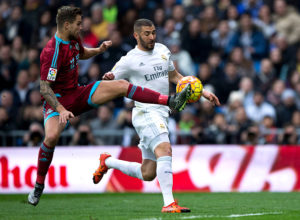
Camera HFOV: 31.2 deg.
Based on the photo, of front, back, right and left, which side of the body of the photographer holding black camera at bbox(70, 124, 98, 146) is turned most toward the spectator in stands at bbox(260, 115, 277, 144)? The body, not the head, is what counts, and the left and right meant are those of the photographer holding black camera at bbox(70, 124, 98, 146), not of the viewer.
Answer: left

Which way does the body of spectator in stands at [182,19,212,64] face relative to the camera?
toward the camera

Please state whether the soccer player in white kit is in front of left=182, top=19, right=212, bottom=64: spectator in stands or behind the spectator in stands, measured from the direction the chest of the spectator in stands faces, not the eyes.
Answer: in front

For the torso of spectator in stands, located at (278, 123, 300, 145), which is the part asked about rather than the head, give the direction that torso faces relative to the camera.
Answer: toward the camera

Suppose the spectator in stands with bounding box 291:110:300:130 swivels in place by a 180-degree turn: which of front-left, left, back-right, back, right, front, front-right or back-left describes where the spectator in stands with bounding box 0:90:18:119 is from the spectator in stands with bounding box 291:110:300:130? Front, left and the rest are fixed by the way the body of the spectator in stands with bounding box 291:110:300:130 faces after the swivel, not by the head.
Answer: left

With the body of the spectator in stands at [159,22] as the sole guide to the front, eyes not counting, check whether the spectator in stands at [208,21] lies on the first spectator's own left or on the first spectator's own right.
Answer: on the first spectator's own left

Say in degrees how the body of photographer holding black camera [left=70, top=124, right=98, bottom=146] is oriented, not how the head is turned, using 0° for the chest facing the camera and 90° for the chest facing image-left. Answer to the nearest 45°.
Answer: approximately 0°

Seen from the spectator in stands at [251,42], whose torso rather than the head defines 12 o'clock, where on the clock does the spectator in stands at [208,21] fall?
the spectator in stands at [208,21] is roughly at 3 o'clock from the spectator in stands at [251,42].

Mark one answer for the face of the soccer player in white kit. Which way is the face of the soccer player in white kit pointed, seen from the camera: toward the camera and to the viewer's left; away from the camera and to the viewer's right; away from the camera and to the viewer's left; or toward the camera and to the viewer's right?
toward the camera and to the viewer's right

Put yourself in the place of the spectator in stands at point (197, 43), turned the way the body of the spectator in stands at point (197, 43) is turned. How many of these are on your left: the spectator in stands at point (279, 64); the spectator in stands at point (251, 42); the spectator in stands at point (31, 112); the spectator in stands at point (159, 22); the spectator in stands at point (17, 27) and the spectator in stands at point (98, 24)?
2

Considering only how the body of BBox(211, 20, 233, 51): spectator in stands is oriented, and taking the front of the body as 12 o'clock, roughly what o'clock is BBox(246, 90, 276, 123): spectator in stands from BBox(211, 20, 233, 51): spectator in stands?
BBox(246, 90, 276, 123): spectator in stands is roughly at 11 o'clock from BBox(211, 20, 233, 51): spectator in stands.

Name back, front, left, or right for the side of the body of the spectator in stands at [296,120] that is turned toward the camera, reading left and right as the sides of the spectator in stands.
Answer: front

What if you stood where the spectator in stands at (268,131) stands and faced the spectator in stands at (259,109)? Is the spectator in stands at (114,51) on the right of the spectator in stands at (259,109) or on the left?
left

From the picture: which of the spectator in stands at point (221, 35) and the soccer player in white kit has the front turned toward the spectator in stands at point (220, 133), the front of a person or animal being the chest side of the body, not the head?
the spectator in stands at point (221, 35)
